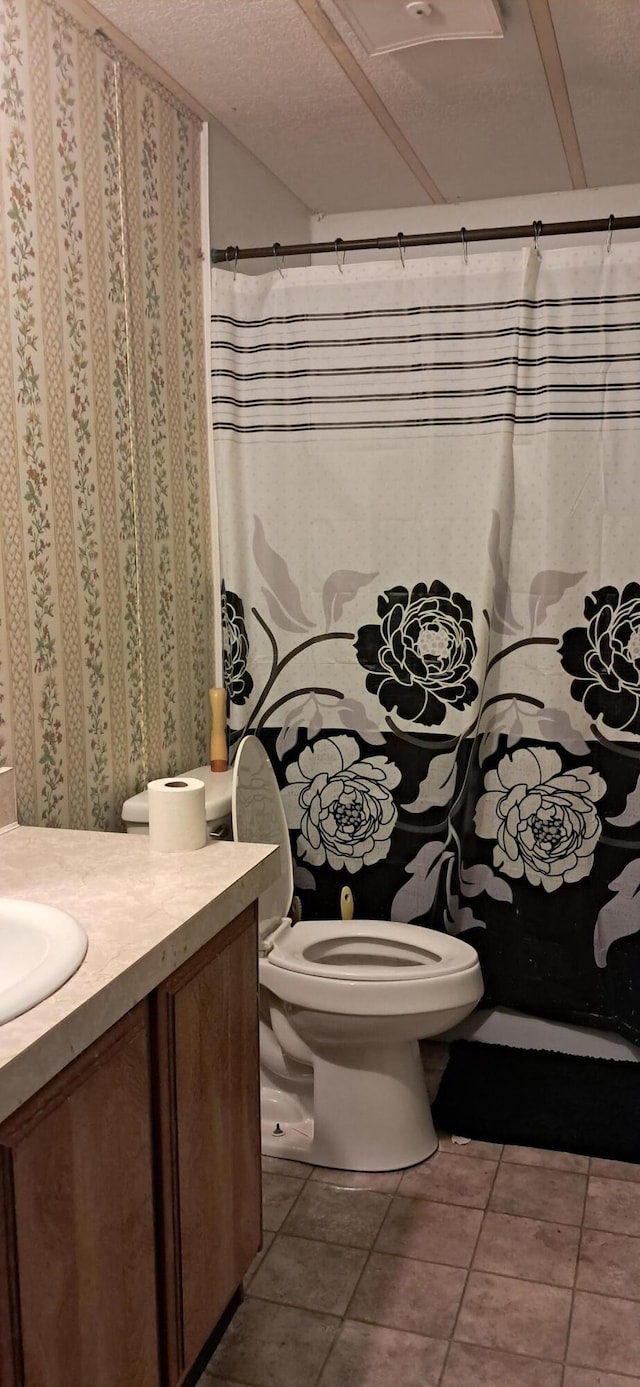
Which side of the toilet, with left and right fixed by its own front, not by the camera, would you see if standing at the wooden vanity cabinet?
right

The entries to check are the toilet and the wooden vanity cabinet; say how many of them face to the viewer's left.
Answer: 0

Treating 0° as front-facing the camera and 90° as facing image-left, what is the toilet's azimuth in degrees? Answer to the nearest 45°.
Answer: approximately 270°

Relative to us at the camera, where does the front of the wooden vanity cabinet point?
facing the viewer and to the right of the viewer
